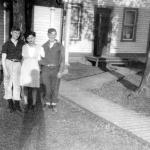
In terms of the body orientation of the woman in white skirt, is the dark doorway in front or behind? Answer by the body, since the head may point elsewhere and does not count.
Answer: behind

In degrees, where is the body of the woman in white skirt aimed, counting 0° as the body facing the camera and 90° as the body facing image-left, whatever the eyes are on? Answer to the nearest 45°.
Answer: approximately 0°
